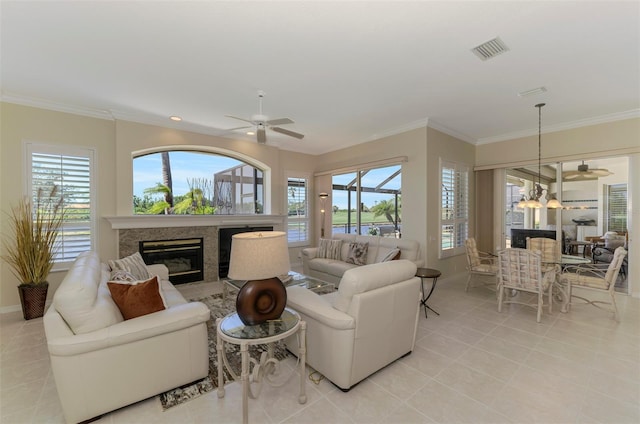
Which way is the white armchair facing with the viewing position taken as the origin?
facing away from the viewer and to the left of the viewer

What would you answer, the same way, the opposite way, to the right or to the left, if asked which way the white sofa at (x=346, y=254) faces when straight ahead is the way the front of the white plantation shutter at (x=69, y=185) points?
to the right

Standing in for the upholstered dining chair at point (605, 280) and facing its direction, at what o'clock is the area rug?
The area rug is roughly at 10 o'clock from the upholstered dining chair.

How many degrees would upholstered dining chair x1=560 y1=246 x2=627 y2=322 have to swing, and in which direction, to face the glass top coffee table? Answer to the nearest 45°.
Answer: approximately 45° to its left

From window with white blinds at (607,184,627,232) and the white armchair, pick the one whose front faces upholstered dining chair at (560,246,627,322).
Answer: the window with white blinds
